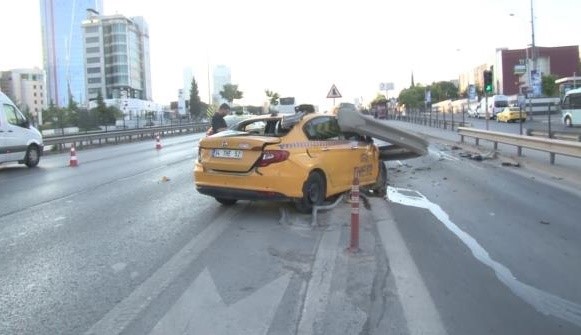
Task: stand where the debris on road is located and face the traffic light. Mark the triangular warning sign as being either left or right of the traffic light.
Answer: left

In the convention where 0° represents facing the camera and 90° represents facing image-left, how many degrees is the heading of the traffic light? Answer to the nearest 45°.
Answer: approximately 0°

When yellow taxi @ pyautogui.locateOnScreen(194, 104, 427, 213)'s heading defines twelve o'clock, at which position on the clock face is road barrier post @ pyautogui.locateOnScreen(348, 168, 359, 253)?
The road barrier post is roughly at 4 o'clock from the yellow taxi.

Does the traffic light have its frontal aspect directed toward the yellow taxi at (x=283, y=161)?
yes

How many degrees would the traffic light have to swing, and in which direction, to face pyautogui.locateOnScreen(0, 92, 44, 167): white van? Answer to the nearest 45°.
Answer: approximately 45° to its right
